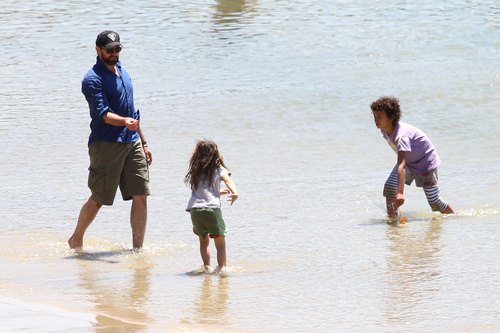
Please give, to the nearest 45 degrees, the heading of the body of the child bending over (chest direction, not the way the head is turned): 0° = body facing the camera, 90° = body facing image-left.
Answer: approximately 90°

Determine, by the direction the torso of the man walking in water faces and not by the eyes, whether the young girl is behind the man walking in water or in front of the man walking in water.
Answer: in front

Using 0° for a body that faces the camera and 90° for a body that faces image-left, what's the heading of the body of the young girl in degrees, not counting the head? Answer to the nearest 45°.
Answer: approximately 225°

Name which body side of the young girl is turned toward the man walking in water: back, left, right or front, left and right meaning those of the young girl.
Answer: left

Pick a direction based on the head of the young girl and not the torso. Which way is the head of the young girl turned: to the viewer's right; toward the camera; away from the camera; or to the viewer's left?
away from the camera

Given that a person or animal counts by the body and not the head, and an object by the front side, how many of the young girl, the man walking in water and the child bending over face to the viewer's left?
1

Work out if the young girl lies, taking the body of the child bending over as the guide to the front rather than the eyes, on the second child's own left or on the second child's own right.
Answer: on the second child's own left

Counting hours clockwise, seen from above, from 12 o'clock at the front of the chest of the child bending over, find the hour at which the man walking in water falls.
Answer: The man walking in water is roughly at 11 o'clock from the child bending over.

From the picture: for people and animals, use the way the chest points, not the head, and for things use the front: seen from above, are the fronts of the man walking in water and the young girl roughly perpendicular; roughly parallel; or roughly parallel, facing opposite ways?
roughly perpendicular

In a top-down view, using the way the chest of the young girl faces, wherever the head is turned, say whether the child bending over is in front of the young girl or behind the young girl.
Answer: in front
